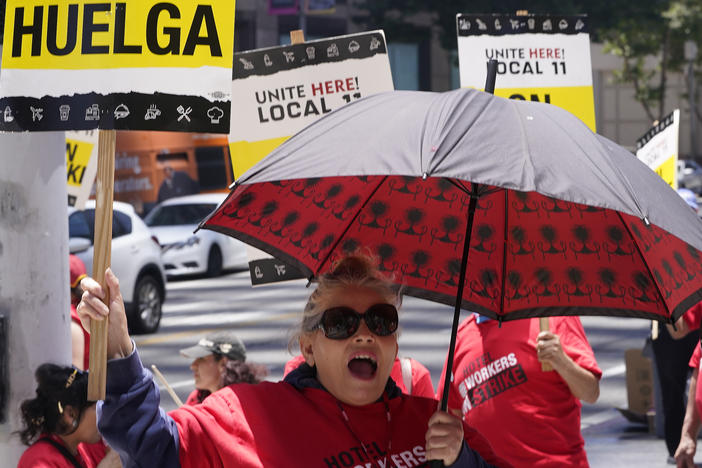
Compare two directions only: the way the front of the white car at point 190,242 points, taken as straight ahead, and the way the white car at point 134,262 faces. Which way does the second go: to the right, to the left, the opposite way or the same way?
the same way

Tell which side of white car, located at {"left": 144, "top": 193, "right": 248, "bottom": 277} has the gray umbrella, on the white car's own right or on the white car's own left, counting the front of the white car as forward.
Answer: on the white car's own left

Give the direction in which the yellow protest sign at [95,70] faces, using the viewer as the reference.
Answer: facing the viewer

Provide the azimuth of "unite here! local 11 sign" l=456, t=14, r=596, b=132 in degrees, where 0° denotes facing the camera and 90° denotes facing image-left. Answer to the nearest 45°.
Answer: approximately 0°

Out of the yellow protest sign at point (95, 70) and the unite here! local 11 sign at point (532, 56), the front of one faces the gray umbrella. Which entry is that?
the unite here! local 11 sign

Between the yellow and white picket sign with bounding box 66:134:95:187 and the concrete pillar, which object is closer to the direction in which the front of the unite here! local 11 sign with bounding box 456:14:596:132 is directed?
the concrete pillar
